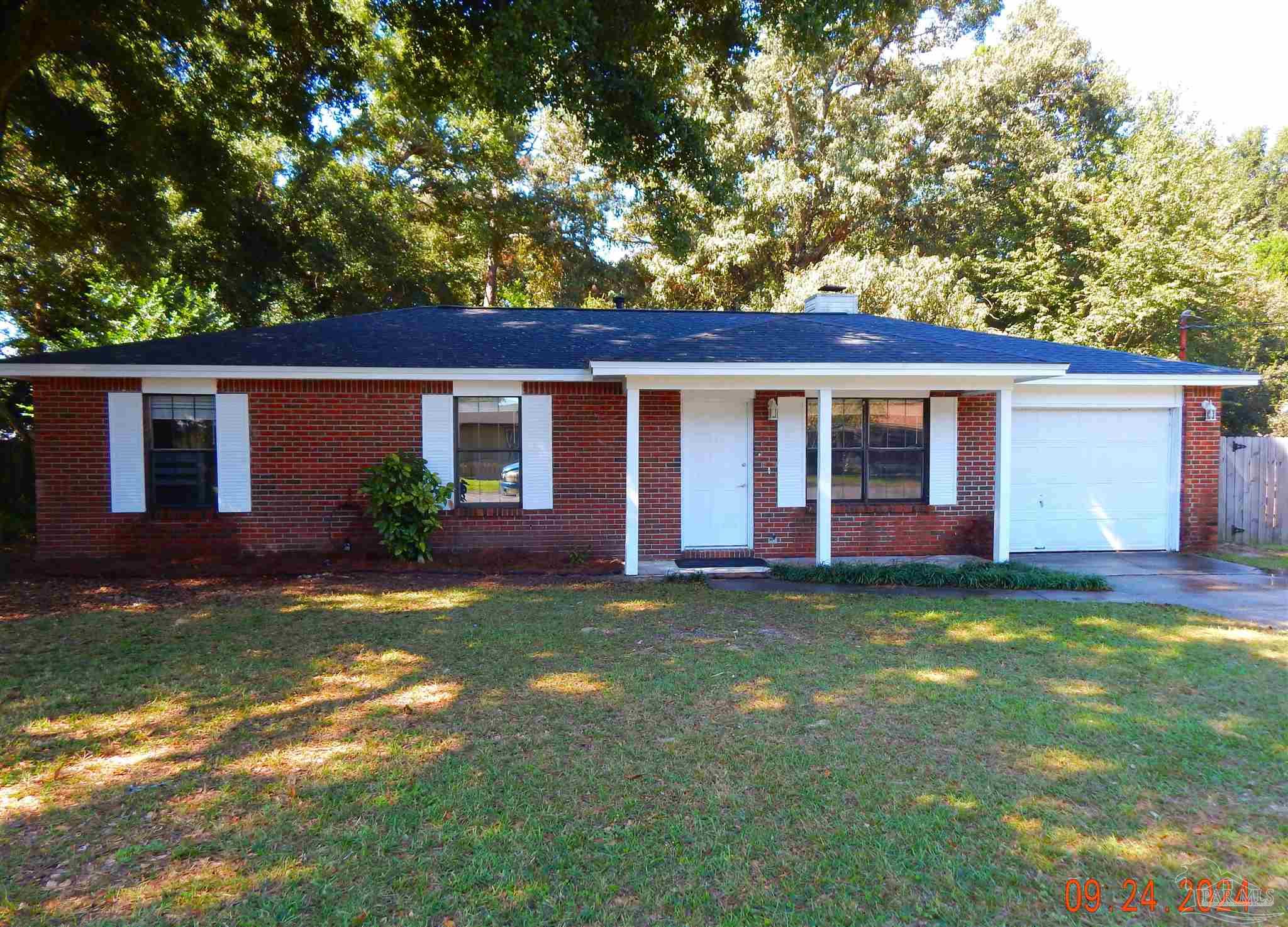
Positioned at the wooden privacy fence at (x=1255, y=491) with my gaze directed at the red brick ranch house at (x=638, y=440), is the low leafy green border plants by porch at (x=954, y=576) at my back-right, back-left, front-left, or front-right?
front-left

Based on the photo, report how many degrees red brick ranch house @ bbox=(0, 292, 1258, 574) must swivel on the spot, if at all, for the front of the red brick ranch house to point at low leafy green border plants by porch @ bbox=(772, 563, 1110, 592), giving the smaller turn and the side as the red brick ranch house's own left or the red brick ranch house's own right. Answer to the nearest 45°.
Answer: approximately 90° to the red brick ranch house's own left

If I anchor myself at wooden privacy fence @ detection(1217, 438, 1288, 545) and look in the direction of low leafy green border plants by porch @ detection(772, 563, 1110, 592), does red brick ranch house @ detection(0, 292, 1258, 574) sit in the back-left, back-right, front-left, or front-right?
front-right

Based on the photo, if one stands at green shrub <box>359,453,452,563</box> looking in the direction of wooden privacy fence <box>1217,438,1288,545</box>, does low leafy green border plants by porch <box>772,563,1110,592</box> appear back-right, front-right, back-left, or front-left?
front-right

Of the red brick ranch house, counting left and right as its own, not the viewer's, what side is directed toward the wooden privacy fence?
left

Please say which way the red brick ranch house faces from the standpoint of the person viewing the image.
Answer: facing the viewer
